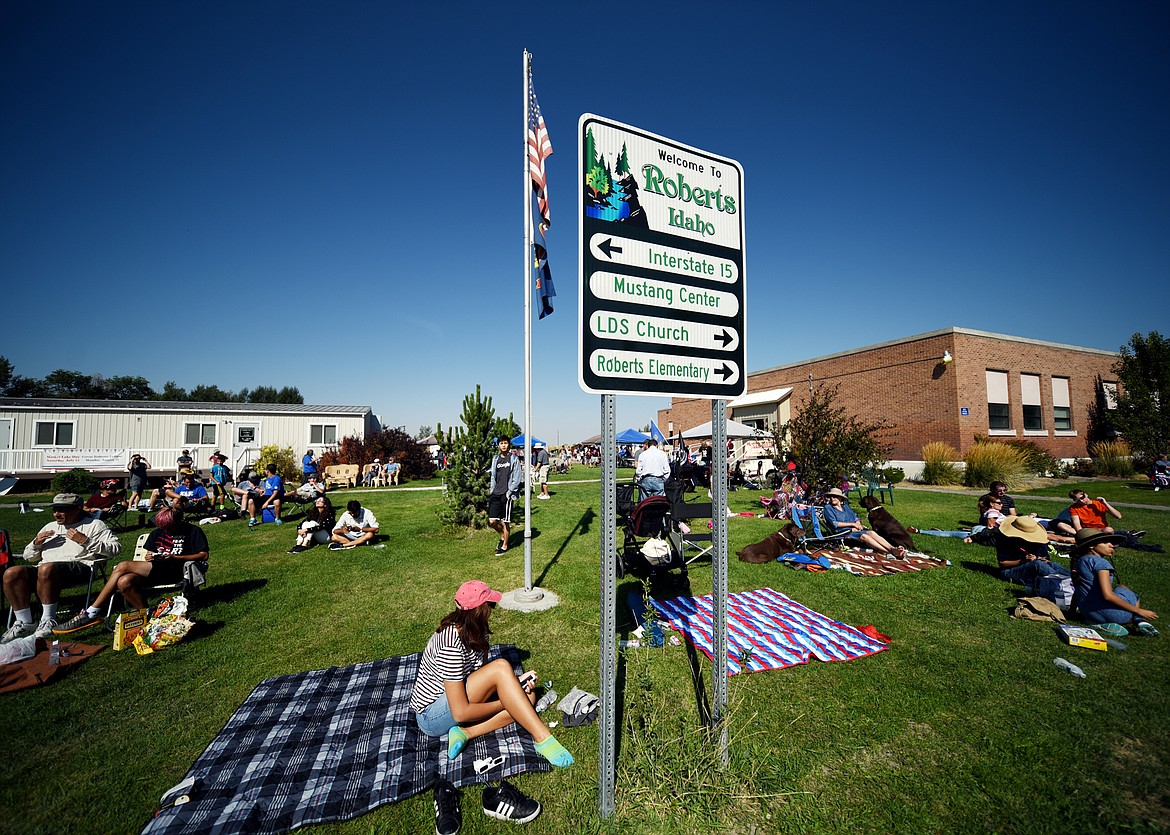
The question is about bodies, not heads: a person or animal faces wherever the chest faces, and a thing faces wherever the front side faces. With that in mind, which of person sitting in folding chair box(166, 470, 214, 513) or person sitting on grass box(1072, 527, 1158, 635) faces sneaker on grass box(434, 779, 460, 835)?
the person sitting in folding chair

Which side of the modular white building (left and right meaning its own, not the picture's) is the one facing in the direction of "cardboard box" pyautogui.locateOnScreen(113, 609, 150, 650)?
front

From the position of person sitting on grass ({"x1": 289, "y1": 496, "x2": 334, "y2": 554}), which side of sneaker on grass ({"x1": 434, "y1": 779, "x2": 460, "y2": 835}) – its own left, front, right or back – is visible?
back

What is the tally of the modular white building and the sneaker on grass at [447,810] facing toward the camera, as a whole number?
2

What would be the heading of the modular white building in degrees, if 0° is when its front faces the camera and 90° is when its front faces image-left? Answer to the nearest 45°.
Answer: approximately 0°

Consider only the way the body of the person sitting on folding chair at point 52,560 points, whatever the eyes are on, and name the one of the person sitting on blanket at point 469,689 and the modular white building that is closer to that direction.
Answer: the person sitting on blanket

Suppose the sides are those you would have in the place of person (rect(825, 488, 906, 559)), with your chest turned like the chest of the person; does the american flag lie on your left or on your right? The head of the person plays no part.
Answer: on your right

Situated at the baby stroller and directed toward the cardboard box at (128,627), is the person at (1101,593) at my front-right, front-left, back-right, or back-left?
back-left

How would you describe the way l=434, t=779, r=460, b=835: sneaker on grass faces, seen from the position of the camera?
facing the viewer

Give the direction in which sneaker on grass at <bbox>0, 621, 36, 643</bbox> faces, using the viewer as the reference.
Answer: facing the viewer and to the left of the viewer

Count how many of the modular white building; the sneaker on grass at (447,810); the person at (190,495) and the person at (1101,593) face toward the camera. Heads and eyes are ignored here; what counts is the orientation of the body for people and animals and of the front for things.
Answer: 3
